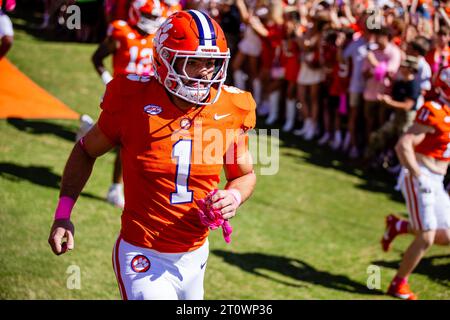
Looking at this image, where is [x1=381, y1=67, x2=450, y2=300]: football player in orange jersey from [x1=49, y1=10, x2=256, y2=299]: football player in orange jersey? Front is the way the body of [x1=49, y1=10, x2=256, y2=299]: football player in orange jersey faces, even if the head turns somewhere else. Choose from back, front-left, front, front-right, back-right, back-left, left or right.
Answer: left

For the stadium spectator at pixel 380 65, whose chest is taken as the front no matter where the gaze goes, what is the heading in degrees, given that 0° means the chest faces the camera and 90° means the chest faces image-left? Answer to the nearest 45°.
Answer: approximately 45°

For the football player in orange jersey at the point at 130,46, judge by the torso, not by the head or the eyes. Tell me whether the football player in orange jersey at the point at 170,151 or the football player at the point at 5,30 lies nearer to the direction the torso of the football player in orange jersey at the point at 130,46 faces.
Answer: the football player in orange jersey

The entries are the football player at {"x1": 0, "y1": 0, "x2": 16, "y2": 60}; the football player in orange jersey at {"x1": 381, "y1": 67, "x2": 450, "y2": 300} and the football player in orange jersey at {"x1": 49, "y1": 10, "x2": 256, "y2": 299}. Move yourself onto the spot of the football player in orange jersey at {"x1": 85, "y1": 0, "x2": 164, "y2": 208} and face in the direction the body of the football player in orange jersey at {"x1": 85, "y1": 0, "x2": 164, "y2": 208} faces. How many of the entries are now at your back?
1

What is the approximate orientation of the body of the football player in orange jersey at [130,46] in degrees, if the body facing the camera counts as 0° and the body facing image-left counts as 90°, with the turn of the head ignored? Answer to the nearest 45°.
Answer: approximately 315°

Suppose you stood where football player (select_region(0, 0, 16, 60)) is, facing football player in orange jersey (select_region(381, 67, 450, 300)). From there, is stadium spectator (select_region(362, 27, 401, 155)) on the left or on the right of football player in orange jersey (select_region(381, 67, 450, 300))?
left

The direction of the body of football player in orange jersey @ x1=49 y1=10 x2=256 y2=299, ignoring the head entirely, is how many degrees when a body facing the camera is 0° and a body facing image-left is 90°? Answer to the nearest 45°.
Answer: approximately 315°

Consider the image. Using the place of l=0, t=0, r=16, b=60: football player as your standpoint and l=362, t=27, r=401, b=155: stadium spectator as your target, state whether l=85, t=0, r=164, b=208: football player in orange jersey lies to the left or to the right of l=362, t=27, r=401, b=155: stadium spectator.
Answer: right

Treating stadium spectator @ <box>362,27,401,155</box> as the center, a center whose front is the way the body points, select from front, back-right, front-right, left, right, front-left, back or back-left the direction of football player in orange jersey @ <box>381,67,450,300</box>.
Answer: front-left

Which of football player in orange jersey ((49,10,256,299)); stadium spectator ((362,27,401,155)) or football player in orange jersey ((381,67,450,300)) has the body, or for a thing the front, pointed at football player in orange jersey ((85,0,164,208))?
the stadium spectator

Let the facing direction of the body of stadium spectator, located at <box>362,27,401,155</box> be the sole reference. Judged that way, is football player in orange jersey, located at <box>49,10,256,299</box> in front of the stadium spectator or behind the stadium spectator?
in front

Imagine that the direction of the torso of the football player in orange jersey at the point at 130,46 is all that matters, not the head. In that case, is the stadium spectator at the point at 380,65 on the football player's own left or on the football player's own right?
on the football player's own left
